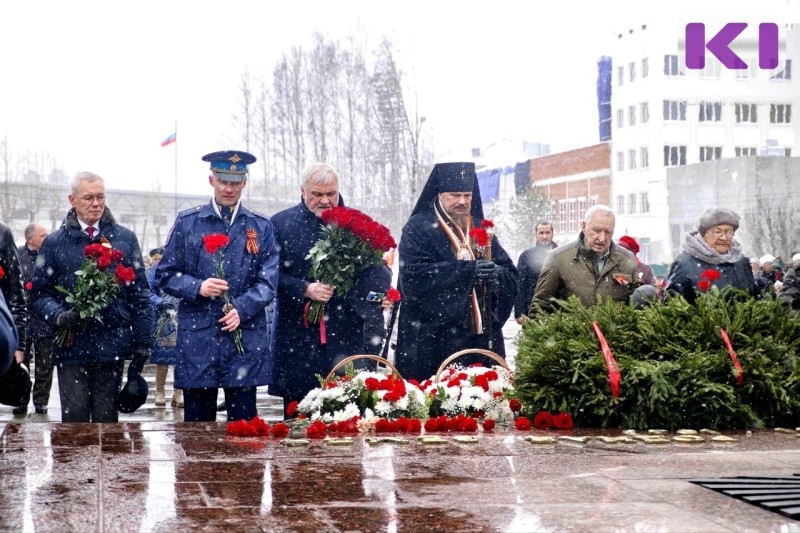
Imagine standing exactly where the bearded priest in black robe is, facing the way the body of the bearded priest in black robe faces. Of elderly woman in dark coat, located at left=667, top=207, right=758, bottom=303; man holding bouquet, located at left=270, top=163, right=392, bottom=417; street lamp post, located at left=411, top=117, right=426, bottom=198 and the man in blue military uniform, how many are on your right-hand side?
2

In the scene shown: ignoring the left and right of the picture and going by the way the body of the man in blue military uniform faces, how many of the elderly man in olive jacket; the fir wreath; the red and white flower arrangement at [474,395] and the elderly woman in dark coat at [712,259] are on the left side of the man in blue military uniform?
4

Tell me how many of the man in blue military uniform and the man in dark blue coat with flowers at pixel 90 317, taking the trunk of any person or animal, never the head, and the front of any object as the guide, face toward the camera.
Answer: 2

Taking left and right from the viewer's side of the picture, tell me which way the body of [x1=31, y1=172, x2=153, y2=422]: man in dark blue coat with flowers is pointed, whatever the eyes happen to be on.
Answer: facing the viewer

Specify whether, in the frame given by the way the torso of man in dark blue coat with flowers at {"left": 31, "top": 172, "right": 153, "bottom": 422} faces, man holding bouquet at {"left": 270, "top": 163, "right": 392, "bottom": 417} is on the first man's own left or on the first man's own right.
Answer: on the first man's own left

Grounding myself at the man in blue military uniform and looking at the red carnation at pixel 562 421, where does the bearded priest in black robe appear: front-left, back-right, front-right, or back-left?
front-left

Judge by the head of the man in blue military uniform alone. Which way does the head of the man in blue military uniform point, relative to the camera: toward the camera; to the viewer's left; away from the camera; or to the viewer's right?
toward the camera

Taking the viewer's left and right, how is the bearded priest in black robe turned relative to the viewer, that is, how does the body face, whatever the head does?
facing the viewer and to the right of the viewer

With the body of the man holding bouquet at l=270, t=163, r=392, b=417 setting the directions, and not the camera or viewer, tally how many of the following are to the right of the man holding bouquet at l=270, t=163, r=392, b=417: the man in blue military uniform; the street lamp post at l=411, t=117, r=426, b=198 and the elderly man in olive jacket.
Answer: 1

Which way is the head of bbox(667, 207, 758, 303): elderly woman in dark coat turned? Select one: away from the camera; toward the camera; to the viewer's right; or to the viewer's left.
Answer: toward the camera

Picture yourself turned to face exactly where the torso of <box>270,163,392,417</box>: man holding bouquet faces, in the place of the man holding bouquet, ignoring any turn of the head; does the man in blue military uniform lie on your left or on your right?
on your right

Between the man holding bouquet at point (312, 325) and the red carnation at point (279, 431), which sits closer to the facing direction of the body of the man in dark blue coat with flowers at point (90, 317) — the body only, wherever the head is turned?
the red carnation

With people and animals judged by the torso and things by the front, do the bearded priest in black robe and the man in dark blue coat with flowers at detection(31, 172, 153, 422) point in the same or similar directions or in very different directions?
same or similar directions
